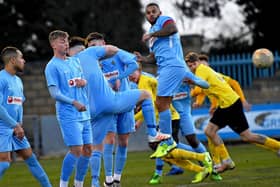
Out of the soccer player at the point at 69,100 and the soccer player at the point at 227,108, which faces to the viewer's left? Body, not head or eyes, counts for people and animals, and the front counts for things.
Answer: the soccer player at the point at 227,108

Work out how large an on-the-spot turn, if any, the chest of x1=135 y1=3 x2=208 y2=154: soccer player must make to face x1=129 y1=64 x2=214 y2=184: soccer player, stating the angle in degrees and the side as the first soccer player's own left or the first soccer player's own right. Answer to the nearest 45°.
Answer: approximately 135° to the first soccer player's own right

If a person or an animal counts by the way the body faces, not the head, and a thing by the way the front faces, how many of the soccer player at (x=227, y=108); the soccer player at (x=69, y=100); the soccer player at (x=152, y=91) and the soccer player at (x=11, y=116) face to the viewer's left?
2

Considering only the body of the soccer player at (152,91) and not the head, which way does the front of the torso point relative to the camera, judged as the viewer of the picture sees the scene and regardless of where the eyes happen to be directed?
to the viewer's left

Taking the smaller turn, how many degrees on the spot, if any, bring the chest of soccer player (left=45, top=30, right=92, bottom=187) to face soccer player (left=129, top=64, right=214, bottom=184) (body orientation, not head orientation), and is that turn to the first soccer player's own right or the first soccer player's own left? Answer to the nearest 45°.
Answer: approximately 90° to the first soccer player's own left

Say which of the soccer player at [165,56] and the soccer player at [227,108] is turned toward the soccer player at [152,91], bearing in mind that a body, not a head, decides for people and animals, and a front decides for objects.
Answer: the soccer player at [227,108]

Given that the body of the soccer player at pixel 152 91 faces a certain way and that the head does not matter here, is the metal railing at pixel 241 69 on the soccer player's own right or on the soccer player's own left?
on the soccer player's own right

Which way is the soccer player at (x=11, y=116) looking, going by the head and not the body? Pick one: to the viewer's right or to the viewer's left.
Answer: to the viewer's right
